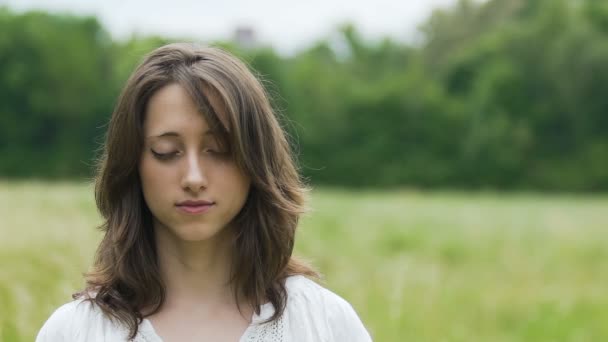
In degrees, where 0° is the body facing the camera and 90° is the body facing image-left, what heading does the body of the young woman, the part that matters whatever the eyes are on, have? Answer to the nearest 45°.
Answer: approximately 0°
